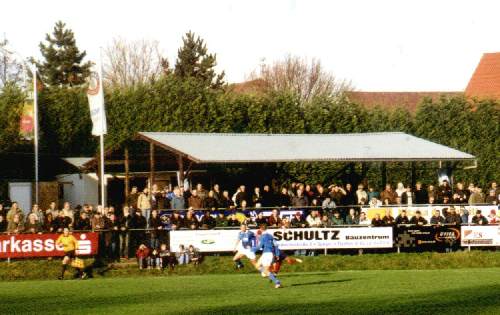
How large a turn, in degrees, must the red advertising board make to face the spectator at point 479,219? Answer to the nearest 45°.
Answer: approximately 90° to its left

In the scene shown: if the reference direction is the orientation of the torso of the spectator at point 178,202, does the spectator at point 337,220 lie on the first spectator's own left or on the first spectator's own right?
on the first spectator's own left

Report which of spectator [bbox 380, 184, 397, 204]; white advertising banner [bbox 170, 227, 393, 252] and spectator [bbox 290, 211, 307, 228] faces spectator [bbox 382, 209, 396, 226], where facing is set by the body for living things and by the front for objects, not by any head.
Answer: spectator [bbox 380, 184, 397, 204]

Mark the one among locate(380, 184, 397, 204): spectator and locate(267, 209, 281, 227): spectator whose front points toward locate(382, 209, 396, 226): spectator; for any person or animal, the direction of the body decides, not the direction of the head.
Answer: locate(380, 184, 397, 204): spectator

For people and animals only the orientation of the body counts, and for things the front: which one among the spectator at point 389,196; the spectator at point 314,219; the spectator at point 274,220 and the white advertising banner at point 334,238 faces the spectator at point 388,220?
the spectator at point 389,196

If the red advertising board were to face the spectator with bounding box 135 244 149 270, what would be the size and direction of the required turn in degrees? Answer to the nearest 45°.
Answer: approximately 90° to its left

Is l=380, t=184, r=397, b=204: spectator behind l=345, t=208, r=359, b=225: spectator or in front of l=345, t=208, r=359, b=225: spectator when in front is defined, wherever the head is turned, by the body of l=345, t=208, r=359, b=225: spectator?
behind

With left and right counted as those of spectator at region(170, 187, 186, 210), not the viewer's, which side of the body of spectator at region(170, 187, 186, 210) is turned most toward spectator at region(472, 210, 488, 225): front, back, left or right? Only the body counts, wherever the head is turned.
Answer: left

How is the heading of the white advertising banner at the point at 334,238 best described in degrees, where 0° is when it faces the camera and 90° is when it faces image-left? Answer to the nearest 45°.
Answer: approximately 0°

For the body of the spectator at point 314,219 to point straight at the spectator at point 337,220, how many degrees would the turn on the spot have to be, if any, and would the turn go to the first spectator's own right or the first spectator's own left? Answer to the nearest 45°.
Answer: approximately 135° to the first spectator's own left

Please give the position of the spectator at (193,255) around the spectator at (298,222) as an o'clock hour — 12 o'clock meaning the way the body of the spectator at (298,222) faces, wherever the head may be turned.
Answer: the spectator at (193,255) is roughly at 2 o'clock from the spectator at (298,222).

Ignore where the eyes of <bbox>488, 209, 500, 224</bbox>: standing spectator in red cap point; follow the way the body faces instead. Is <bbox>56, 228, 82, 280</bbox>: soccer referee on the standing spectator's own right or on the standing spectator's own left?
on the standing spectator's own right

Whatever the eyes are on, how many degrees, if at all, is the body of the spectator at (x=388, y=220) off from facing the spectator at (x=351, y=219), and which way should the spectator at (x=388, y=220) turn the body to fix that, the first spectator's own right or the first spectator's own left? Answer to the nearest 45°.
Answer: approximately 90° to the first spectator's own right

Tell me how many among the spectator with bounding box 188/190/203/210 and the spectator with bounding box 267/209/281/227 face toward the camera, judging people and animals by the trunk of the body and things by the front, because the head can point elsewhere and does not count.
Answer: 2
